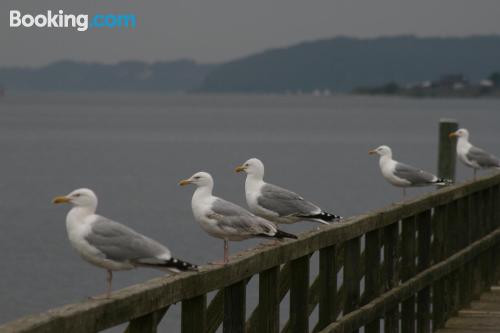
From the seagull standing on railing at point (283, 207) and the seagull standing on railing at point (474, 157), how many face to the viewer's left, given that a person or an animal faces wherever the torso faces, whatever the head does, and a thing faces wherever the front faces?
2

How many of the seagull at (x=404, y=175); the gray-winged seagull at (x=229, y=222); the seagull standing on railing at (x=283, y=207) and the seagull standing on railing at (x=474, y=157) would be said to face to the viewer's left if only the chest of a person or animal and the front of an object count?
4

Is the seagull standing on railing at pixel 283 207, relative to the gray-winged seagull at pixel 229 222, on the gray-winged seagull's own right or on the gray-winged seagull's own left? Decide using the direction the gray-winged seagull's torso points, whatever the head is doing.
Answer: on the gray-winged seagull's own right

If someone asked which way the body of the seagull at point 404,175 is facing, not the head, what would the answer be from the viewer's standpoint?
to the viewer's left

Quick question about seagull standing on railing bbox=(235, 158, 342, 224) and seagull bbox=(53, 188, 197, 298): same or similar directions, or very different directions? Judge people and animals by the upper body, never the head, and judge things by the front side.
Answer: same or similar directions

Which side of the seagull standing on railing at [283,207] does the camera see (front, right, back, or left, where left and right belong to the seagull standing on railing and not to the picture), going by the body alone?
left

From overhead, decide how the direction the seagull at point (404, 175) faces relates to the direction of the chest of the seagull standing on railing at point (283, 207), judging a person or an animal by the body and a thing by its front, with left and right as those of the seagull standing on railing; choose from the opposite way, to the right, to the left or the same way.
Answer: the same way

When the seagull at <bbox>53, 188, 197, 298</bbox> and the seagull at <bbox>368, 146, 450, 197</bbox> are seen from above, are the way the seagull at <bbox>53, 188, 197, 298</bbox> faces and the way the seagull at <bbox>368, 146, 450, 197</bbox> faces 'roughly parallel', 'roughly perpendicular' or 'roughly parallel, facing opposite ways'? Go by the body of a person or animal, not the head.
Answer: roughly parallel

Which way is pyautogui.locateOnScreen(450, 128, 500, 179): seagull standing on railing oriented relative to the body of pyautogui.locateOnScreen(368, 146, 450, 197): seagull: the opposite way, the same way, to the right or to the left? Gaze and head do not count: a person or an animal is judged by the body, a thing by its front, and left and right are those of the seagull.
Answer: the same way

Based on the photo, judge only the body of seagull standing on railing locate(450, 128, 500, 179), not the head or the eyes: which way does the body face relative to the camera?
to the viewer's left

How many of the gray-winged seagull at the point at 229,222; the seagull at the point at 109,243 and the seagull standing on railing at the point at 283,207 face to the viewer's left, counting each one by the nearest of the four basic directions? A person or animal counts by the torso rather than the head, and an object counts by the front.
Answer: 3

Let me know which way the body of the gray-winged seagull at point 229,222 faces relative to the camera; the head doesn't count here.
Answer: to the viewer's left

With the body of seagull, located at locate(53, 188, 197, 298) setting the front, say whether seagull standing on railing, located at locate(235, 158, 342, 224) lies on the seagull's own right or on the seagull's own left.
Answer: on the seagull's own right
